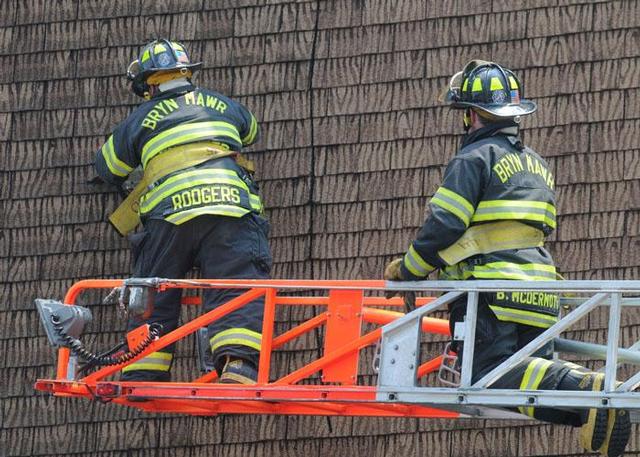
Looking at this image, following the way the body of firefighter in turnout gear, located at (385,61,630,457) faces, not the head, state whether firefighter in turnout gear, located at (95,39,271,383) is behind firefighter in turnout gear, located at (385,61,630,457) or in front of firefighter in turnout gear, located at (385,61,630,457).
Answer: in front

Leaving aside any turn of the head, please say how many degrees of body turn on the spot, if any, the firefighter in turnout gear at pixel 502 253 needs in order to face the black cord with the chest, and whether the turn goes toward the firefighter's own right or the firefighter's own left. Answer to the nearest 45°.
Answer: approximately 45° to the firefighter's own left

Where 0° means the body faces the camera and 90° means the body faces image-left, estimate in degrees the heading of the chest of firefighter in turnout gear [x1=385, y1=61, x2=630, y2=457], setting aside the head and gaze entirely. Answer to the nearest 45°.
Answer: approximately 135°

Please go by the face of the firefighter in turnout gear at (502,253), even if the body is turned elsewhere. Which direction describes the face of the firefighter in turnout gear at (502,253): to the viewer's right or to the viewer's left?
to the viewer's left
